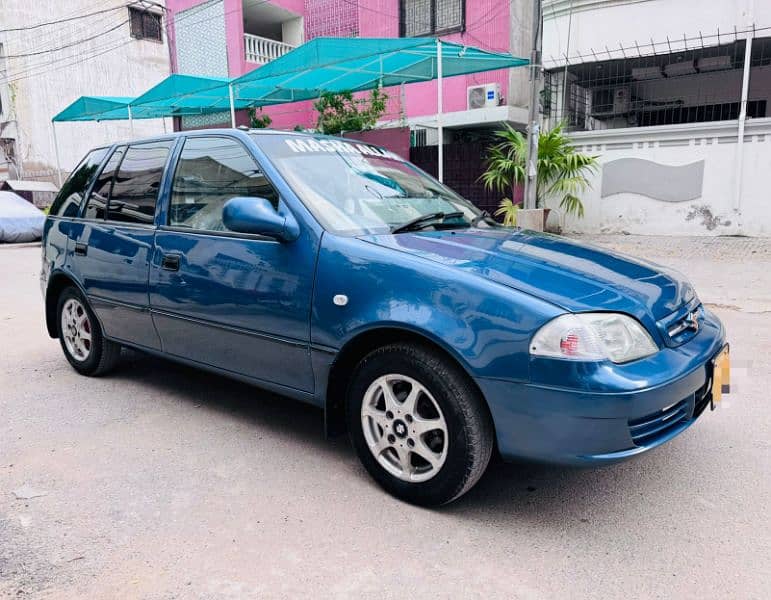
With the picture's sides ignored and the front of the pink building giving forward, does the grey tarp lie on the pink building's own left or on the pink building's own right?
on the pink building's own right

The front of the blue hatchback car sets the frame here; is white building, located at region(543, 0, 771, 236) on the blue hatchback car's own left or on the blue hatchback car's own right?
on the blue hatchback car's own left

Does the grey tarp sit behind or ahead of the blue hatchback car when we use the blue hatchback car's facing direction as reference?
behind

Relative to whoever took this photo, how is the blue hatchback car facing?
facing the viewer and to the right of the viewer

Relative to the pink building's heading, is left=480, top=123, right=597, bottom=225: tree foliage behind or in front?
in front

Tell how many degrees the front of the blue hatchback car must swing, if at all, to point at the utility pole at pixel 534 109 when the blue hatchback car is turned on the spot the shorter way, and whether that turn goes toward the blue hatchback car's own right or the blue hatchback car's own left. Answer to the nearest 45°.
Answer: approximately 135° to the blue hatchback car's own left

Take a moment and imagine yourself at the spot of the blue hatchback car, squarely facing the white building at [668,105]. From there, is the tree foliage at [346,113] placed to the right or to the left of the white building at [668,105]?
left

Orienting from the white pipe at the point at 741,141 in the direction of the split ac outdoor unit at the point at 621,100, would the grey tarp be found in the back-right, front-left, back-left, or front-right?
front-left

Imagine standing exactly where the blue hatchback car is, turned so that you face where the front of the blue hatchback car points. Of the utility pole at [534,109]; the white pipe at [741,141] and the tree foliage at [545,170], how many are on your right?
0

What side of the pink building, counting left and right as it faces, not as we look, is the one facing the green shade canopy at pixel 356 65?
front

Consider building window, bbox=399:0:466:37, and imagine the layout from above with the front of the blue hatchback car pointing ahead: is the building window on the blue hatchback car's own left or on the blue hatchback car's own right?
on the blue hatchback car's own left

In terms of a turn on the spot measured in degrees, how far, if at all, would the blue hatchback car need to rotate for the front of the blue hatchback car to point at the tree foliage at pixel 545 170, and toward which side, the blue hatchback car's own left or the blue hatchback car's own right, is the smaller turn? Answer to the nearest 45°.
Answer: approximately 135° to the blue hatchback car's own left

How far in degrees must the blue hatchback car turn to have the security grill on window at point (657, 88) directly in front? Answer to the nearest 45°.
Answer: approximately 90° to its left

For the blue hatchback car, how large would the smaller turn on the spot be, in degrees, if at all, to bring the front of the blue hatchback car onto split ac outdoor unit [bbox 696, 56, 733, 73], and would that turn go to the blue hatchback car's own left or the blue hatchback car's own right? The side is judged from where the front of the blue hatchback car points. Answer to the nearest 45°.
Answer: approximately 90° to the blue hatchback car's own left

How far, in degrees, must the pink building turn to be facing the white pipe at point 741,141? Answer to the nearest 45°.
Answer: approximately 45° to its left

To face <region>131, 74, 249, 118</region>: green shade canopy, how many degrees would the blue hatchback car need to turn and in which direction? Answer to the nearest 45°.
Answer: approximately 135° to its left

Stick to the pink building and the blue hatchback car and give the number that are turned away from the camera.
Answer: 0

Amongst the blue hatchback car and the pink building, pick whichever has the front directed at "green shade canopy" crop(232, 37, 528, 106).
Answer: the pink building

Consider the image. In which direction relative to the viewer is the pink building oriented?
toward the camera
